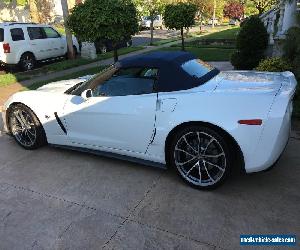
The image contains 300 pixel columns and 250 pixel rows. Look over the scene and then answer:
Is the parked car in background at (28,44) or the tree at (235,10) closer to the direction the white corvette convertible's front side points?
the parked car in background

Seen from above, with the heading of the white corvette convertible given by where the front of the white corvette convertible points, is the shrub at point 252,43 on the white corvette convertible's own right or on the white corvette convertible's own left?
on the white corvette convertible's own right

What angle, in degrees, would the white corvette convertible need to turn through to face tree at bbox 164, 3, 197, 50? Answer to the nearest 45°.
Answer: approximately 45° to its right

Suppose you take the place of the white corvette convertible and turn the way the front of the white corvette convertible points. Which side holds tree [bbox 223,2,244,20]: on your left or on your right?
on your right

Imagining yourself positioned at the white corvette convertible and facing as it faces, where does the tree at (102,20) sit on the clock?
The tree is roughly at 1 o'clock from the white corvette convertible.

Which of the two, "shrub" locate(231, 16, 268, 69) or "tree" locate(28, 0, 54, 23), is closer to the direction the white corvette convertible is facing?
the tree

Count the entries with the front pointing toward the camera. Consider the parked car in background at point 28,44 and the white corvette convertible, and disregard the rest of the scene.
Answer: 0

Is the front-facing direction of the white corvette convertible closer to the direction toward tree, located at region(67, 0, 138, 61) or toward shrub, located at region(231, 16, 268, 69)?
the tree

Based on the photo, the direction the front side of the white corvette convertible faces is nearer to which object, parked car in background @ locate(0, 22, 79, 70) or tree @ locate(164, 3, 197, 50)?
the parked car in background

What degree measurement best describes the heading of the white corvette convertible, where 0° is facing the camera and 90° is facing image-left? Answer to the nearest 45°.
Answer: approximately 135°

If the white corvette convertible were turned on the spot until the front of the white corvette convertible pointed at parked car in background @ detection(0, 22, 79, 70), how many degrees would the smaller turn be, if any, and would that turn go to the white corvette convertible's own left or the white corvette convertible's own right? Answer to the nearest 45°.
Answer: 0° — it already faces it
